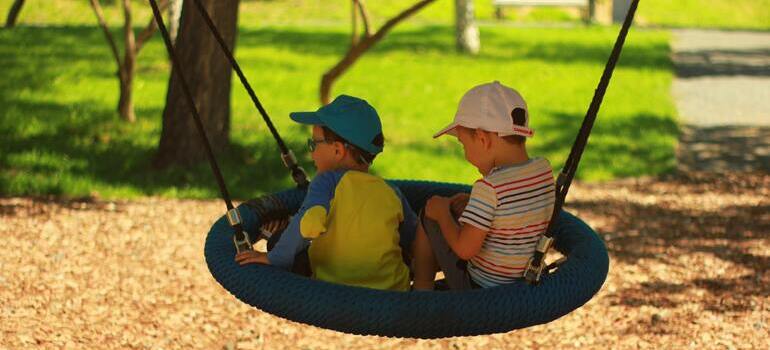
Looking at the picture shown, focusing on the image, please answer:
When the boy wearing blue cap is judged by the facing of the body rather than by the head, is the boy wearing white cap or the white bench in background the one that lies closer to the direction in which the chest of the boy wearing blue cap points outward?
the white bench in background

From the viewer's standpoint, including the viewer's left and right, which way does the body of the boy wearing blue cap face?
facing away from the viewer and to the left of the viewer

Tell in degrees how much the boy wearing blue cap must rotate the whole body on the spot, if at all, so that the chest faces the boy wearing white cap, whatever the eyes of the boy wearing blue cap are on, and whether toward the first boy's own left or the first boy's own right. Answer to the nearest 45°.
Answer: approximately 135° to the first boy's own right

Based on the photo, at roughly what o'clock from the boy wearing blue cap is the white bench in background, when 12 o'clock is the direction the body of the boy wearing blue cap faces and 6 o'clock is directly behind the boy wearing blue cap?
The white bench in background is roughly at 2 o'clock from the boy wearing blue cap.
